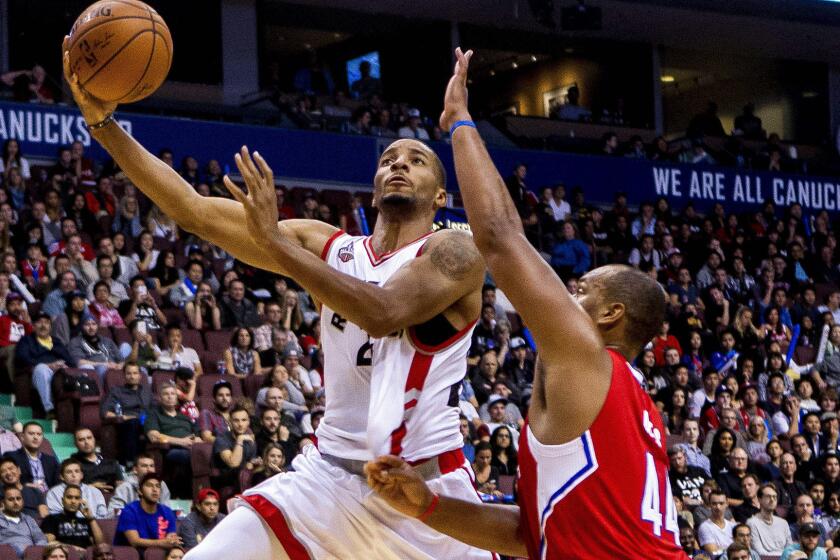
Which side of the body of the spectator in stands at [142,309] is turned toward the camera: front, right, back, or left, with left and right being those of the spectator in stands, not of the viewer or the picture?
front

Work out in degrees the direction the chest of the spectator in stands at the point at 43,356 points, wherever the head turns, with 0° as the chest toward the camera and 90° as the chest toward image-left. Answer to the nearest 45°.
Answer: approximately 0°

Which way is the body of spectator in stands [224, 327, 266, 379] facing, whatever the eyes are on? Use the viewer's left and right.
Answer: facing the viewer

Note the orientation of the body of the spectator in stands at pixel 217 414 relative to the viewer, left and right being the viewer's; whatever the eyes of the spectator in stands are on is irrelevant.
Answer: facing the viewer and to the right of the viewer

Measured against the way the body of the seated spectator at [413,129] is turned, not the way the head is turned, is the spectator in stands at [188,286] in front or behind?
in front

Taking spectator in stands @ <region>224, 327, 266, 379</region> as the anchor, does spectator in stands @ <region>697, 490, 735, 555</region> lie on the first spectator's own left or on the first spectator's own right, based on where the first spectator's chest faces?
on the first spectator's own left

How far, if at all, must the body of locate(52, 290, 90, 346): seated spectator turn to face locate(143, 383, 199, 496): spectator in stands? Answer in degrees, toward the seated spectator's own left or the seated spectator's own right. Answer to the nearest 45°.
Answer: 0° — they already face them

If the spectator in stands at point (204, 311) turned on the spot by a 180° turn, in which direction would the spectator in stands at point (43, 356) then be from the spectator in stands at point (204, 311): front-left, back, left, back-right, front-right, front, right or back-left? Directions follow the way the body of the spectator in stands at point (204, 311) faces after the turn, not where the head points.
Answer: back-left

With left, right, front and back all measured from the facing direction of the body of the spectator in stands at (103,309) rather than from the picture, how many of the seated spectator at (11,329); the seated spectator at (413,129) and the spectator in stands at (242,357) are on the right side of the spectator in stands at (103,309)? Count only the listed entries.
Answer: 1

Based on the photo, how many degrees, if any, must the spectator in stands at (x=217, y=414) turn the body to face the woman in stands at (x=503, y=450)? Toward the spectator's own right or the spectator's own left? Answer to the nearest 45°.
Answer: approximately 45° to the spectator's own left
